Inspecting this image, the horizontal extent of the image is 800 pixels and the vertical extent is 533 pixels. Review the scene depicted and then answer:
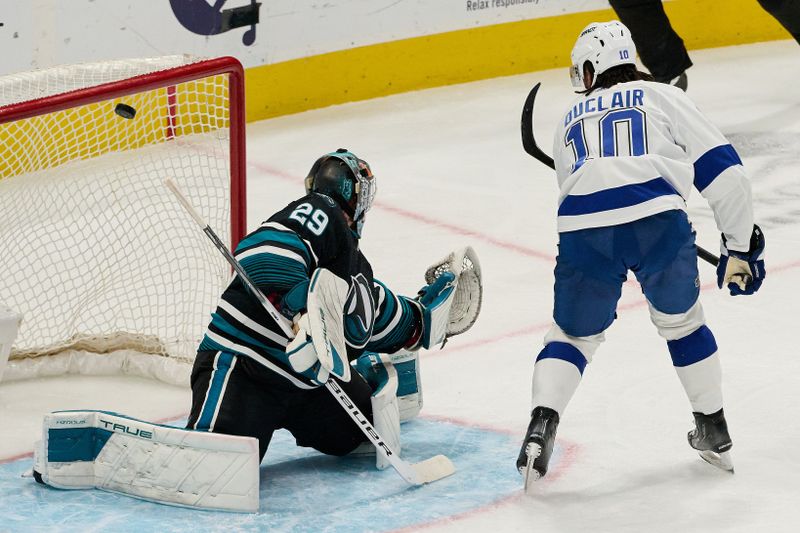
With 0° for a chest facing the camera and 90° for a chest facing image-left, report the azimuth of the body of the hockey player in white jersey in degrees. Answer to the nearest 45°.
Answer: approximately 180°

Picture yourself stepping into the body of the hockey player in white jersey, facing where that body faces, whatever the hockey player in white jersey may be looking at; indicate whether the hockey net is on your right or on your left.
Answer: on your left

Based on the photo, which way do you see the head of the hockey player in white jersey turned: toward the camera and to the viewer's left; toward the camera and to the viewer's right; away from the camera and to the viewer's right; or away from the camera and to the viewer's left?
away from the camera and to the viewer's left
